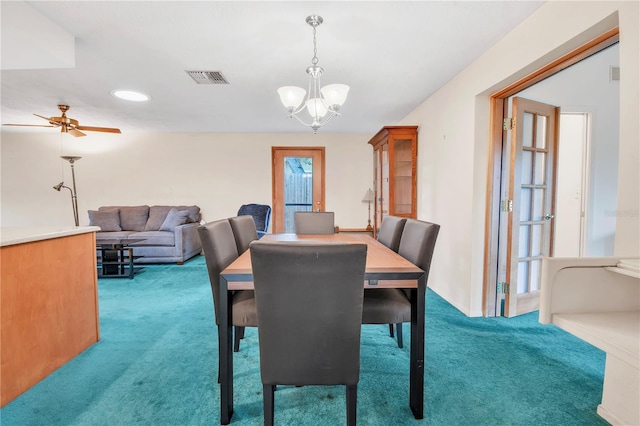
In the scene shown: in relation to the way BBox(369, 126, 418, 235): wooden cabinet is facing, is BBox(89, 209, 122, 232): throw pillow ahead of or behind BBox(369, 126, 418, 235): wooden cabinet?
ahead

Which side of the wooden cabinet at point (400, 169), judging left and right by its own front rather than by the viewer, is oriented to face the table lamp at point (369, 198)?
right

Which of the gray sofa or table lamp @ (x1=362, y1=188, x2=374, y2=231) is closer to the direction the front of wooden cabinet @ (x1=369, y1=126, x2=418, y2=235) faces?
the gray sofa
